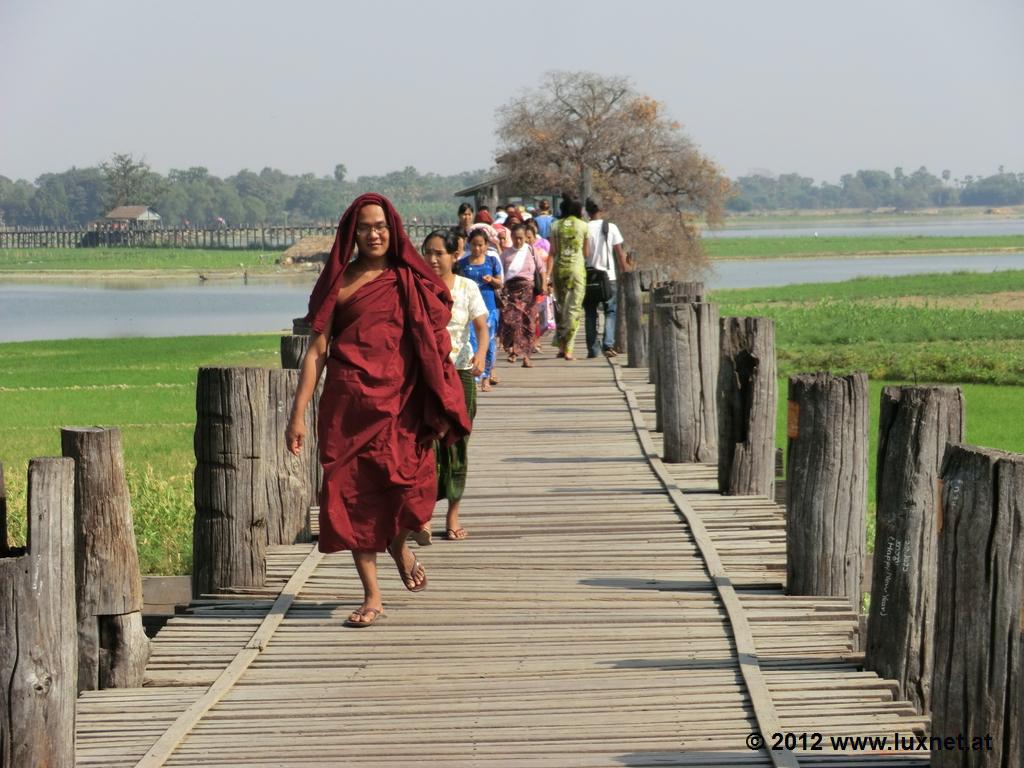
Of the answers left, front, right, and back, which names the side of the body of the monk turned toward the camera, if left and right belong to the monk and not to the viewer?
front

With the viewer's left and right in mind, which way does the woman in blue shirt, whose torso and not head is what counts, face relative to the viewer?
facing the viewer

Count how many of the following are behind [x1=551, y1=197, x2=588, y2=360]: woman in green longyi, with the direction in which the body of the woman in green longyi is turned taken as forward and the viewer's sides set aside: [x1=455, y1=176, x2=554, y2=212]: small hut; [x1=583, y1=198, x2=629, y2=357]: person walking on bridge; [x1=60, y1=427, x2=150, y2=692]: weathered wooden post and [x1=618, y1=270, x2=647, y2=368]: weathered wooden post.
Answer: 1

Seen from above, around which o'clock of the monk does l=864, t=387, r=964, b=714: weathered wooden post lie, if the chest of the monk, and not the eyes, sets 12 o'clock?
The weathered wooden post is roughly at 10 o'clock from the monk.

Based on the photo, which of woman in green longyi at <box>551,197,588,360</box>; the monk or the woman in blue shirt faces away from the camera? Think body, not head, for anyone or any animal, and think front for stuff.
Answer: the woman in green longyi

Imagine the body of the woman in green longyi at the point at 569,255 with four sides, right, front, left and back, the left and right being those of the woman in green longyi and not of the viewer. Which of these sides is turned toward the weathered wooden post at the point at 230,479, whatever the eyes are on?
back

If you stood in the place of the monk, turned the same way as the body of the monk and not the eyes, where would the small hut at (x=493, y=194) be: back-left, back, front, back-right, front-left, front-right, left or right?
back

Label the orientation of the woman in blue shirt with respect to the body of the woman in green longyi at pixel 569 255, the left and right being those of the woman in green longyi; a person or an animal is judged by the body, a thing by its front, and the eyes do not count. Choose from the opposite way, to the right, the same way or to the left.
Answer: the opposite way

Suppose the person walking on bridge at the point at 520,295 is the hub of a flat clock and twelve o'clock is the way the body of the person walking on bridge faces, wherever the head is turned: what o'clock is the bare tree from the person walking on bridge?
The bare tree is roughly at 6 o'clock from the person walking on bridge.

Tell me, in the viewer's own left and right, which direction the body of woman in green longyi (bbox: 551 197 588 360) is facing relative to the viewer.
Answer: facing away from the viewer

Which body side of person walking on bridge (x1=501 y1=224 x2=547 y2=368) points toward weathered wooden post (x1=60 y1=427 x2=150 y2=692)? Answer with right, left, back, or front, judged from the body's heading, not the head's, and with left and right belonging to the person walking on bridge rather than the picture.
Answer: front
